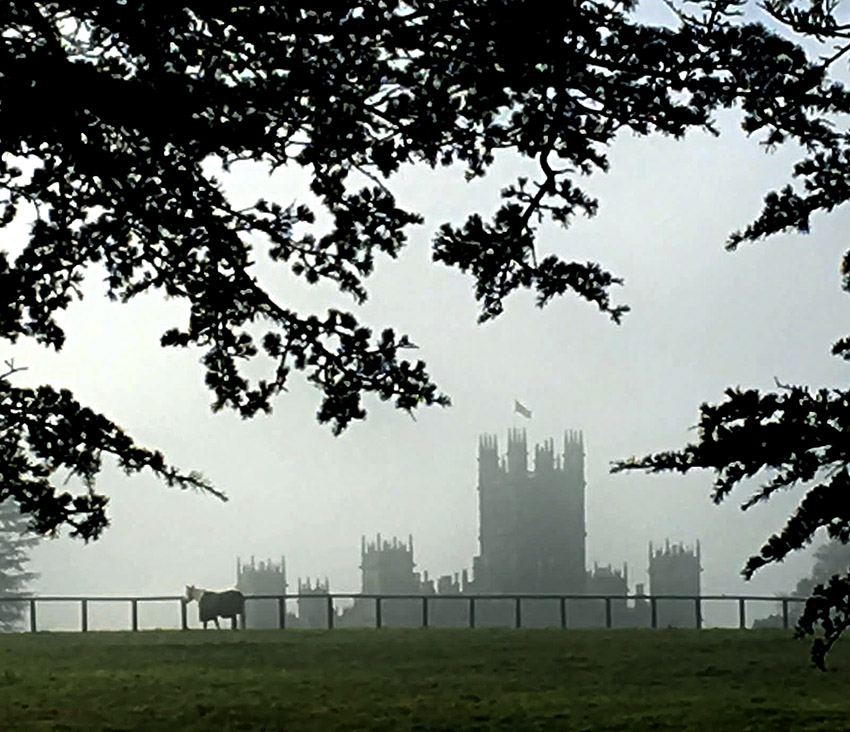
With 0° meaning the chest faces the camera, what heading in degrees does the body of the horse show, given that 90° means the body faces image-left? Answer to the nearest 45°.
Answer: approximately 90°
